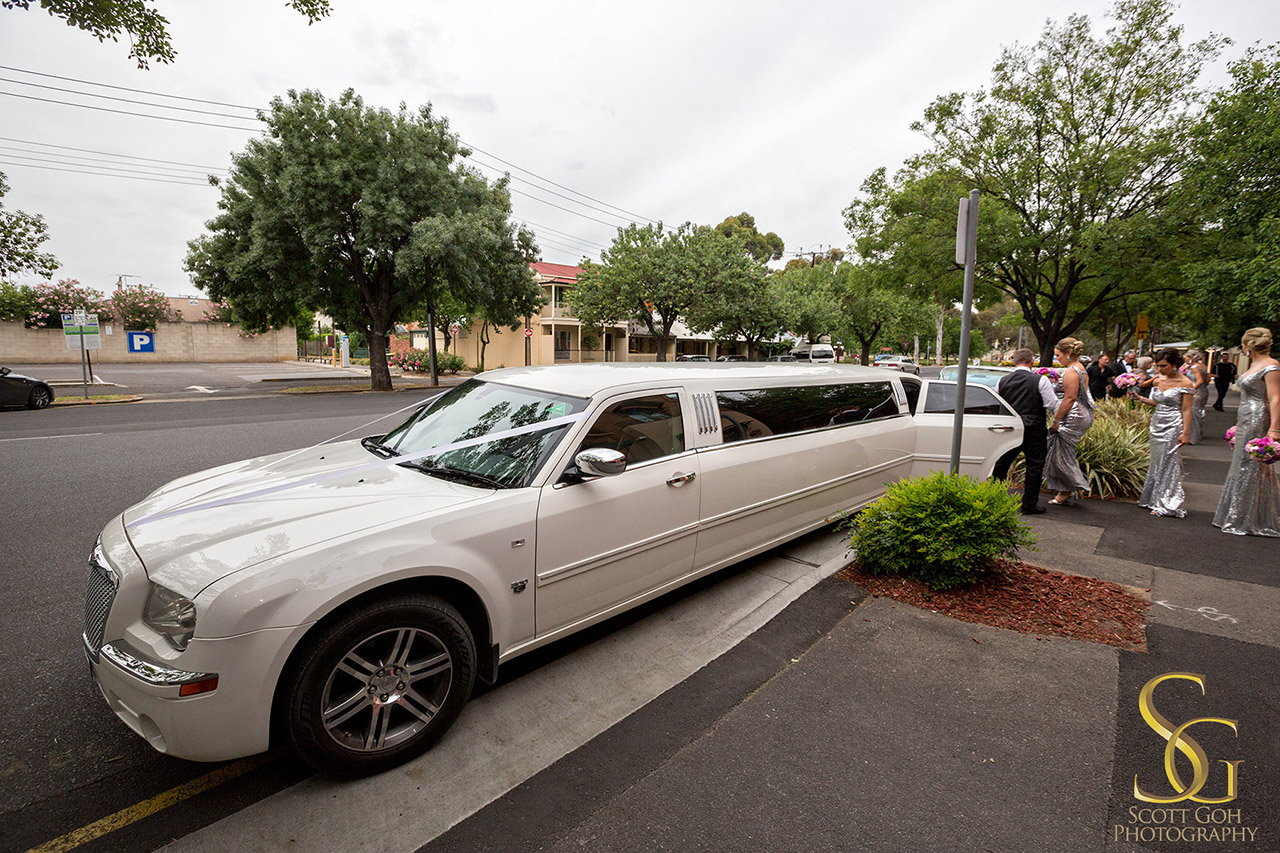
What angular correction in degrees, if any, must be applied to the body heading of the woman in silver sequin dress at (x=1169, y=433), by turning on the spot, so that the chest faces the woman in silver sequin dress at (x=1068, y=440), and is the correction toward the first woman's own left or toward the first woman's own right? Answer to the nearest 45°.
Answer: approximately 45° to the first woman's own right

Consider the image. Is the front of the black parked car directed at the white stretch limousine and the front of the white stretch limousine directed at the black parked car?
no

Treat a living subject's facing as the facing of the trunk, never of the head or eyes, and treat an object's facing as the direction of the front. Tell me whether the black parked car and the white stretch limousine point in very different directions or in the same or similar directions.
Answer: very different directions

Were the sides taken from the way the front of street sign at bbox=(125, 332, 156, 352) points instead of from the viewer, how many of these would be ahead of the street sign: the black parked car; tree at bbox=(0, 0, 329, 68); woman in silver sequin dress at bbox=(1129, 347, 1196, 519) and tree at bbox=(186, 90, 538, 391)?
4

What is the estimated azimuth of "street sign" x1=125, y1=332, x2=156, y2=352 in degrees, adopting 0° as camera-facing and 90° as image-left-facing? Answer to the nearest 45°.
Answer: approximately 0°

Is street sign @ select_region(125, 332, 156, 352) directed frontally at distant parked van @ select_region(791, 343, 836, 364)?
no

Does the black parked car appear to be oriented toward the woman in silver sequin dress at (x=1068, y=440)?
no

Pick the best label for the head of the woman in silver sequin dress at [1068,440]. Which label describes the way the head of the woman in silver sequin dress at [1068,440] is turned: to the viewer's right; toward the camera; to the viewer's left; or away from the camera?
to the viewer's left

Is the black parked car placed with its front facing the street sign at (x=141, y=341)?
no

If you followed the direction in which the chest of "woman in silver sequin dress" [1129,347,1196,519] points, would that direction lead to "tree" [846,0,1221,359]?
no

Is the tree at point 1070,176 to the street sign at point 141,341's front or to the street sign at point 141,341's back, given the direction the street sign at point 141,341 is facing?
to the front

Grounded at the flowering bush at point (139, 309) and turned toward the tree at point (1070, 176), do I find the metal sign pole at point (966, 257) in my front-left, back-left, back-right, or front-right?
front-right

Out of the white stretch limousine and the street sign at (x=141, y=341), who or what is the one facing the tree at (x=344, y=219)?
the street sign

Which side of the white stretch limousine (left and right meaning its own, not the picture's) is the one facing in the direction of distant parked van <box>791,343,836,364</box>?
back
